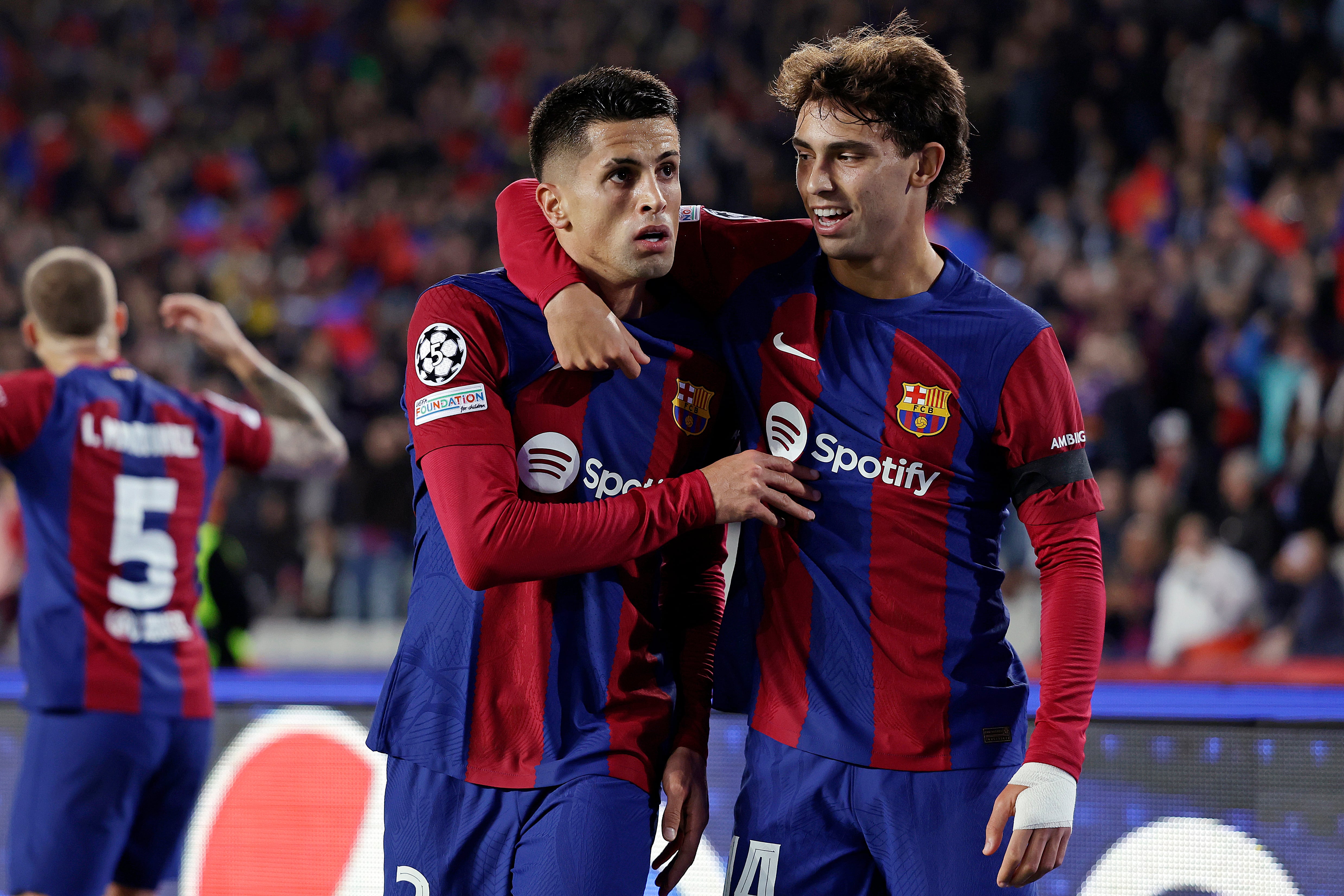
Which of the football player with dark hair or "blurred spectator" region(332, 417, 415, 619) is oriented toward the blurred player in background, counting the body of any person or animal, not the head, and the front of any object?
the blurred spectator

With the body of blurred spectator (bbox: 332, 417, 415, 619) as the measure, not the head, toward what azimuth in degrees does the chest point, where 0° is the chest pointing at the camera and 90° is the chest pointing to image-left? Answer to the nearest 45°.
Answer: approximately 0°

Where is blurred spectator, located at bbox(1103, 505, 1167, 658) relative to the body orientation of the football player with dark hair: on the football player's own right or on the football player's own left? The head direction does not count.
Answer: on the football player's own left

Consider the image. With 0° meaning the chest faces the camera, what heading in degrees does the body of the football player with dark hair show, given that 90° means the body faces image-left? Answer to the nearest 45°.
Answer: approximately 315°

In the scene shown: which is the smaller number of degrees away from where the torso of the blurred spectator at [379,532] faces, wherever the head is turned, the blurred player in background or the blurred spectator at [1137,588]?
the blurred player in background

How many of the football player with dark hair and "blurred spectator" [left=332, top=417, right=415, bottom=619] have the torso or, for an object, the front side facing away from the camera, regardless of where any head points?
0

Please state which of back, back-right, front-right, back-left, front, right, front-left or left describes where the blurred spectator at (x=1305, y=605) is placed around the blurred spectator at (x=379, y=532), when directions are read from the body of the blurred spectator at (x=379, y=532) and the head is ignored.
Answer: front-left

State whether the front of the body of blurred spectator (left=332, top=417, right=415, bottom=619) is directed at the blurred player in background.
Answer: yes

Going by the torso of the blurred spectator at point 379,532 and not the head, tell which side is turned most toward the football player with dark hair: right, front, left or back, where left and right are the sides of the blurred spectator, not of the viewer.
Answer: front

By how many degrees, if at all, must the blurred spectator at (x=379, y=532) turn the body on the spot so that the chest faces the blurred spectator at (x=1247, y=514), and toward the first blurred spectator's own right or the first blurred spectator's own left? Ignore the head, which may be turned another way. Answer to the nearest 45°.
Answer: approximately 45° to the first blurred spectator's own left

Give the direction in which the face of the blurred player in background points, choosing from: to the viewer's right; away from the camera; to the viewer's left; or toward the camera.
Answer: away from the camera
